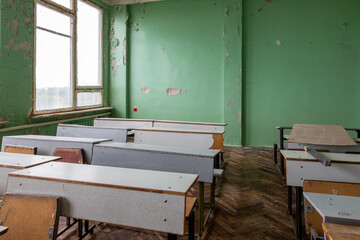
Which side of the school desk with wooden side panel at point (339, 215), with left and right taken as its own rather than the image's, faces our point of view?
front

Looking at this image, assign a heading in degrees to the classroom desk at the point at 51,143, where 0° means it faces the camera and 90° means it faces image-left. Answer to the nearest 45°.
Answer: approximately 0°

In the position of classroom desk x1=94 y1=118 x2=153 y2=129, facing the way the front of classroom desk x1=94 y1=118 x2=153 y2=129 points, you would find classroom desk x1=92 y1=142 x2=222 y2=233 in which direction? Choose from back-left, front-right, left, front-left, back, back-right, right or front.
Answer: front

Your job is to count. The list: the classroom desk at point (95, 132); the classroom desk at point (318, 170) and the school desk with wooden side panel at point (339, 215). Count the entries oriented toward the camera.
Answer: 3

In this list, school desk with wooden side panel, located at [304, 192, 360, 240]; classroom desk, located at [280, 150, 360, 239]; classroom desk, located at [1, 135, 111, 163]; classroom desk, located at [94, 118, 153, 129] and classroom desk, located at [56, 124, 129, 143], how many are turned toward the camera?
5

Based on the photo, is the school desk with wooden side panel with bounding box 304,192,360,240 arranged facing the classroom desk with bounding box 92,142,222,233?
no

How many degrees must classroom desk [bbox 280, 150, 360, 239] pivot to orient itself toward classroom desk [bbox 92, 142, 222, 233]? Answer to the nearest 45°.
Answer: approximately 90° to its right

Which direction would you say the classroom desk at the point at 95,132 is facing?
toward the camera

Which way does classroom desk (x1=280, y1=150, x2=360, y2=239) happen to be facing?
toward the camera

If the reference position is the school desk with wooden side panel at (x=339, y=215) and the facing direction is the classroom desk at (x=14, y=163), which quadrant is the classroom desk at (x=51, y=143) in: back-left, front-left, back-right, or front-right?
front-right
